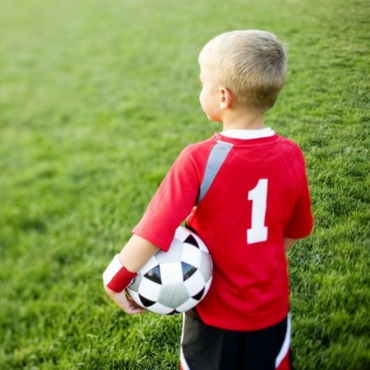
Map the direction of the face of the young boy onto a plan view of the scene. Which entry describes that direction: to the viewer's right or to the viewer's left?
to the viewer's left

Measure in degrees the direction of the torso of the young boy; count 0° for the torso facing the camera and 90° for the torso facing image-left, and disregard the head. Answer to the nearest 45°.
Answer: approximately 135°
